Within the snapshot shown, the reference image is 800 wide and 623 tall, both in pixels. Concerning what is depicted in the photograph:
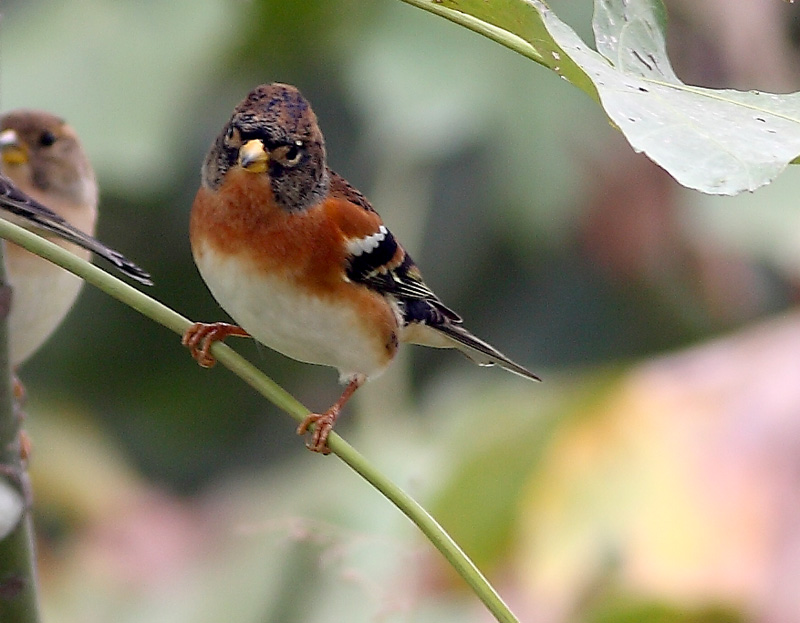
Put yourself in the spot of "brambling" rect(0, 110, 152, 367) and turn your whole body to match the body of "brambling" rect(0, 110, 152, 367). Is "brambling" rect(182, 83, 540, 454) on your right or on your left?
on your left

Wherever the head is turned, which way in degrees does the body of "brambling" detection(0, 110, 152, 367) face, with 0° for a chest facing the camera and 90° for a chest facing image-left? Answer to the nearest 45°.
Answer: approximately 45°

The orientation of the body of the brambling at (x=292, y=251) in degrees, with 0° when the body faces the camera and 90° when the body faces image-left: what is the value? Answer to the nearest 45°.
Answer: approximately 45°

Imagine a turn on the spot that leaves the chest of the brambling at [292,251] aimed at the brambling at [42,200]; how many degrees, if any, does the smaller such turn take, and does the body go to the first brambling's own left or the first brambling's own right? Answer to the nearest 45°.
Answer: approximately 90° to the first brambling's own right

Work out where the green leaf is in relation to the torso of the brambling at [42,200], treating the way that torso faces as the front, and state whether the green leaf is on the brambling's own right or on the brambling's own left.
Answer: on the brambling's own left

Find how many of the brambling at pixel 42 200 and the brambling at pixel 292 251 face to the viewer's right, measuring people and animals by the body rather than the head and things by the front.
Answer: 0
